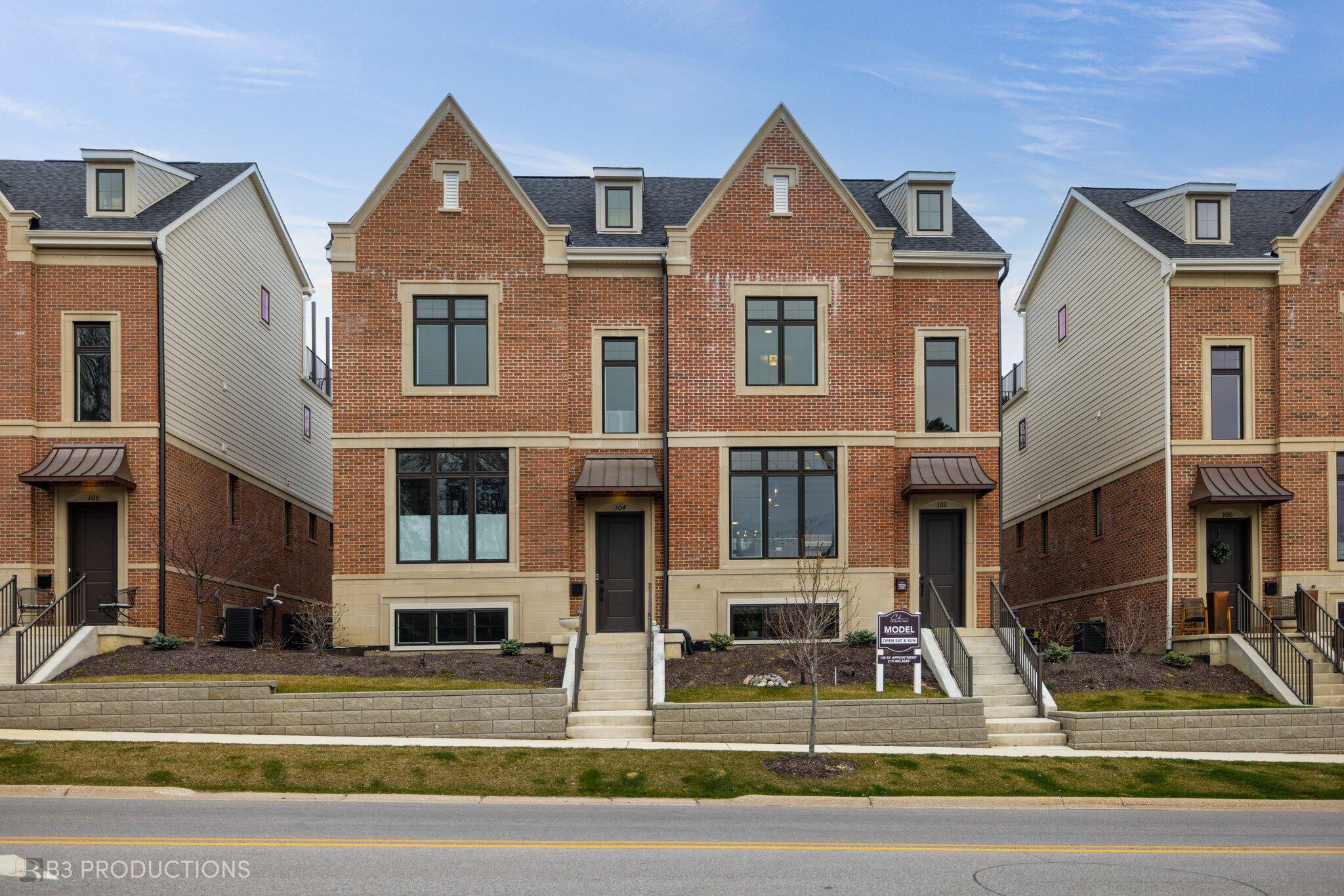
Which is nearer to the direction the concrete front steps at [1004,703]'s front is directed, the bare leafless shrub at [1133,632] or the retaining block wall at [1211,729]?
the retaining block wall

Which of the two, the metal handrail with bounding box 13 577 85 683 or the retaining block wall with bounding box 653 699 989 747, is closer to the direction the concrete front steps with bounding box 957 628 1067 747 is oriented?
the retaining block wall

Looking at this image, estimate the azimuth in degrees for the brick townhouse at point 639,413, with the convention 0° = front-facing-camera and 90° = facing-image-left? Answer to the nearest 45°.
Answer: approximately 0°

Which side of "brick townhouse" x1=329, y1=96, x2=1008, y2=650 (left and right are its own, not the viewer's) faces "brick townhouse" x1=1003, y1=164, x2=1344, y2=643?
left

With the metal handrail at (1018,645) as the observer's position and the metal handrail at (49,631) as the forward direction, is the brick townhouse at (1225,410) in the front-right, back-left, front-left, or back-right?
back-right

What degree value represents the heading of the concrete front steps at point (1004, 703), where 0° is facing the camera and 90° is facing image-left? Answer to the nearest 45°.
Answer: approximately 0°

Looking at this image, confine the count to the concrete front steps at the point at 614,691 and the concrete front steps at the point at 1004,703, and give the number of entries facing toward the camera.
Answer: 2
